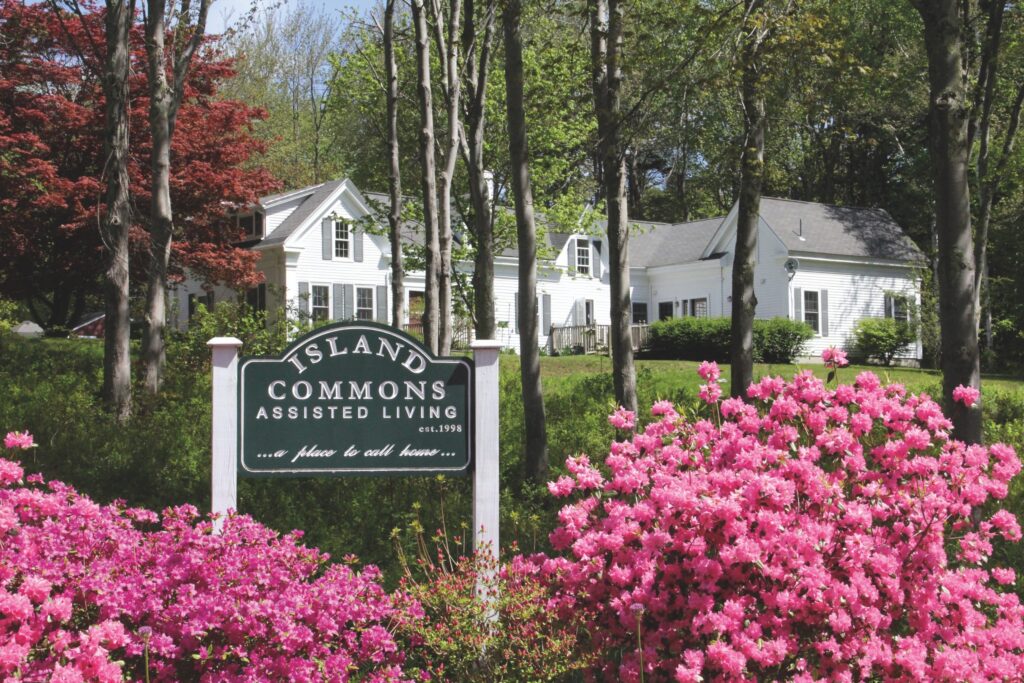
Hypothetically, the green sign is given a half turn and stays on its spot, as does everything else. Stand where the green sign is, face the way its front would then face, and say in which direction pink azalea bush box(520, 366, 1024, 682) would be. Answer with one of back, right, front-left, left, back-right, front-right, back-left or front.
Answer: back-right

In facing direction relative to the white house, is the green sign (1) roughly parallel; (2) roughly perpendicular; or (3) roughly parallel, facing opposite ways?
roughly parallel

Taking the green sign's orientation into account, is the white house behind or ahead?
behind

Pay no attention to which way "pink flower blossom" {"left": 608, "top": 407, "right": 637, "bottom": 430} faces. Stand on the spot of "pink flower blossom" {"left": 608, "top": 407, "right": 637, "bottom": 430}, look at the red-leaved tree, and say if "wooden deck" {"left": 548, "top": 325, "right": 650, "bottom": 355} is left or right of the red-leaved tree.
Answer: right

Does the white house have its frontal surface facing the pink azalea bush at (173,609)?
yes

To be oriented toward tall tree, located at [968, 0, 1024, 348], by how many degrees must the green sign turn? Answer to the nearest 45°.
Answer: approximately 135° to its left

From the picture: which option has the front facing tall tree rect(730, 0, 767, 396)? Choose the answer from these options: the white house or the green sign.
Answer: the white house

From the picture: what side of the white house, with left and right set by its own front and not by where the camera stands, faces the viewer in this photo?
front

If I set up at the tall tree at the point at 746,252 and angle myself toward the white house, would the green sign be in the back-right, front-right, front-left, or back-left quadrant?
back-left

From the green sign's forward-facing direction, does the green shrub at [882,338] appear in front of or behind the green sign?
behind

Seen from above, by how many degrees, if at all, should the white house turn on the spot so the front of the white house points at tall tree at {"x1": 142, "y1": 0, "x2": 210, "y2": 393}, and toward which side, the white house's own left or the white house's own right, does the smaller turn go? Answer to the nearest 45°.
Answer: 0° — it already faces it

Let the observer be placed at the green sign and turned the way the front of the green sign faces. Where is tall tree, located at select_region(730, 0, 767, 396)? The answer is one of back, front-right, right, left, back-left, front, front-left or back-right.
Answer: back-left

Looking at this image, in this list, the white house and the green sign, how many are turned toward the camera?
2

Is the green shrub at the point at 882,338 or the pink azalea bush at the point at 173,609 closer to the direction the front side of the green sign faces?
the pink azalea bush

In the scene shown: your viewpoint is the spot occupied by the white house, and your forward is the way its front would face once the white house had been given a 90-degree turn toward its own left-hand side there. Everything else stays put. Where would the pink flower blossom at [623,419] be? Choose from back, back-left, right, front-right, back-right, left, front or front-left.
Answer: right

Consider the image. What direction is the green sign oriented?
toward the camera
